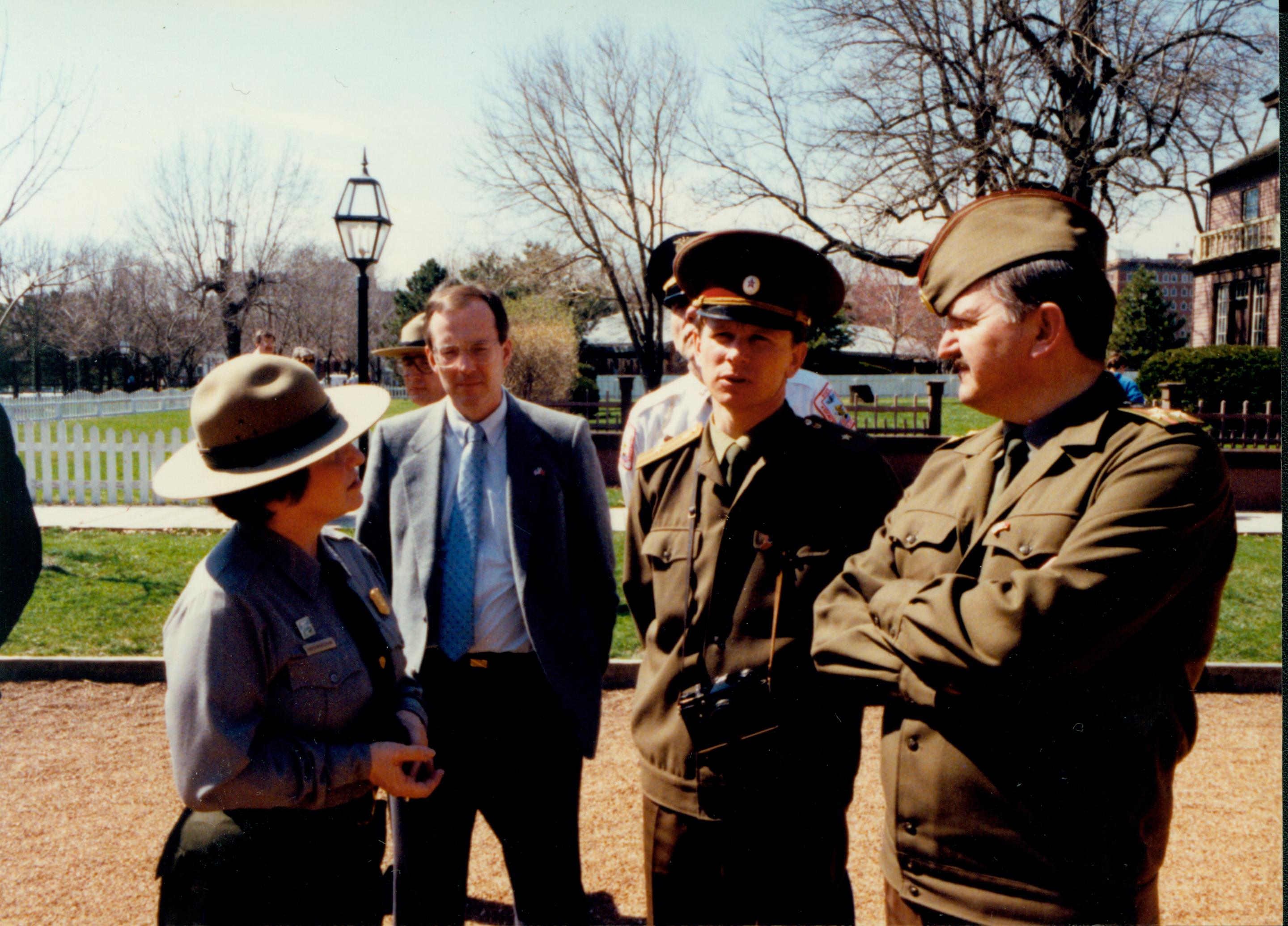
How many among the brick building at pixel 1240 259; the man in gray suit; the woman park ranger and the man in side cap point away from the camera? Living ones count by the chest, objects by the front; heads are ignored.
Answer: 0

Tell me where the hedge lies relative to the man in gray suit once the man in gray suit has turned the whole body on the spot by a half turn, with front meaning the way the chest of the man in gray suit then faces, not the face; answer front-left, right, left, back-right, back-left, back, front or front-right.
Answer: front-right

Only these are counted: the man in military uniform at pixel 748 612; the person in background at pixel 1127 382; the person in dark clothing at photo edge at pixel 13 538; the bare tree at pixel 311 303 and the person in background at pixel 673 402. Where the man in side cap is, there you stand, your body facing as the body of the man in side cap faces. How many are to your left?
0

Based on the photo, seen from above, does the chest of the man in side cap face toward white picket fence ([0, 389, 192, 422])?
no

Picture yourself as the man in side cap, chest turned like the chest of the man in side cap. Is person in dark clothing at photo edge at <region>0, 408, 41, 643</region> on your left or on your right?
on your right

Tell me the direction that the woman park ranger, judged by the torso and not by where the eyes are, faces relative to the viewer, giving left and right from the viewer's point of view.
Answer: facing the viewer and to the right of the viewer

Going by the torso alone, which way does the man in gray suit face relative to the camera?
toward the camera

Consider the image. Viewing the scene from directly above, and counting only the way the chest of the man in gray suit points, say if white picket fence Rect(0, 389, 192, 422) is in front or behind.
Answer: behind

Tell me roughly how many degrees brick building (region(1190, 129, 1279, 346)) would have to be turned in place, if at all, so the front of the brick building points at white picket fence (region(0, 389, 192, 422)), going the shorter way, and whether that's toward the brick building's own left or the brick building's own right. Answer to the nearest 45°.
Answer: approximately 45° to the brick building's own right

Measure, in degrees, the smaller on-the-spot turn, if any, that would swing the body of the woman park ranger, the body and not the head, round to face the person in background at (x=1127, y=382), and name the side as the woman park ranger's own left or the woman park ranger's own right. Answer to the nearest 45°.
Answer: approximately 90° to the woman park ranger's own left

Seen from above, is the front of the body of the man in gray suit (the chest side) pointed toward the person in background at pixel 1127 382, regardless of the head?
no

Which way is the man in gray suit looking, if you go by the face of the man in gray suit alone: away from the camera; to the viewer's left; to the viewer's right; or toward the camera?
toward the camera

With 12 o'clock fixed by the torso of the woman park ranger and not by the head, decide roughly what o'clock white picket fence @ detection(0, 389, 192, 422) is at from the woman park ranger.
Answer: The white picket fence is roughly at 7 o'clock from the woman park ranger.

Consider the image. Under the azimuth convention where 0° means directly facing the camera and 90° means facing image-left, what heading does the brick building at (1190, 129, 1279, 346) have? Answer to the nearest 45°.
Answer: approximately 45°

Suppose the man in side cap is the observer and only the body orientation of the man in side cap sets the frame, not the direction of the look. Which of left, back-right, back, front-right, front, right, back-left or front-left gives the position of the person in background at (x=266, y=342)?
right

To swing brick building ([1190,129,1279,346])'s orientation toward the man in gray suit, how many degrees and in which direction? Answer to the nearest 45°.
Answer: approximately 45° to its left

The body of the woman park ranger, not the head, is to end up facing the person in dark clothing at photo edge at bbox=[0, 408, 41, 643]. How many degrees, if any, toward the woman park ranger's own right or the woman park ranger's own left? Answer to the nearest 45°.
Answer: approximately 180°

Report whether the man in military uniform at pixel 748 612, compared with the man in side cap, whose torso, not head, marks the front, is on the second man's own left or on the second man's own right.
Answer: on the second man's own right
